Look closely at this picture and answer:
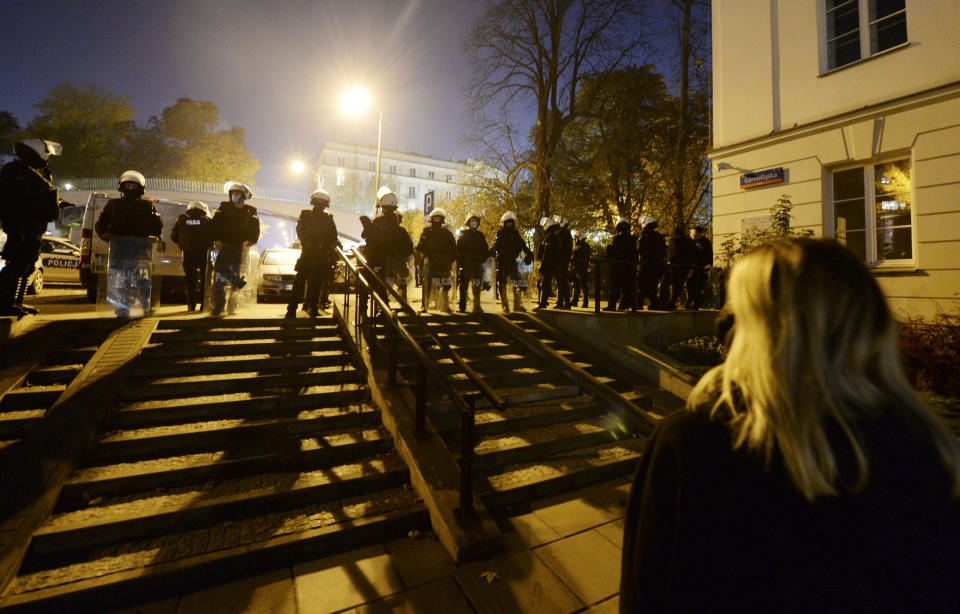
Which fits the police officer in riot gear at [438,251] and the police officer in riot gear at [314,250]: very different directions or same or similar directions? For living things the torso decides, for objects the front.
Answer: same or similar directions

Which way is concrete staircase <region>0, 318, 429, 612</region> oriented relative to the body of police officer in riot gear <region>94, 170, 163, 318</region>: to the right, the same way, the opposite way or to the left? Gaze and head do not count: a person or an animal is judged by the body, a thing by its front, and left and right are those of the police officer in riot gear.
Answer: the same way

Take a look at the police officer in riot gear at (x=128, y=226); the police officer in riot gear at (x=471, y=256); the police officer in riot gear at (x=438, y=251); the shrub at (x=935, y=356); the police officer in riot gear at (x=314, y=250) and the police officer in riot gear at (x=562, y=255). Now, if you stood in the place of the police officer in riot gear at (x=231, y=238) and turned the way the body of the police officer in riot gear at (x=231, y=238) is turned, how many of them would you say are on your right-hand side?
1

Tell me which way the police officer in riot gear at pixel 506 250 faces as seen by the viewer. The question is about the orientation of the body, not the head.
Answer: toward the camera

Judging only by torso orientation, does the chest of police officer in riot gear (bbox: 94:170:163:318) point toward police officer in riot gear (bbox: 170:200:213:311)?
no

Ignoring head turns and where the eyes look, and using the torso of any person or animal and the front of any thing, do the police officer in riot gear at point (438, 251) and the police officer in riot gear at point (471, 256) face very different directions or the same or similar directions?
same or similar directions

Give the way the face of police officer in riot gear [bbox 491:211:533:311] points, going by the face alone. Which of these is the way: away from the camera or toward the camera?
toward the camera

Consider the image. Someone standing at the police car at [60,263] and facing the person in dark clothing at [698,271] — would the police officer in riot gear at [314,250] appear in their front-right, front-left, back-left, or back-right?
front-right

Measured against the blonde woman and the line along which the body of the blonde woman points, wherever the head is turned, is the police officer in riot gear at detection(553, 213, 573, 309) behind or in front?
in front

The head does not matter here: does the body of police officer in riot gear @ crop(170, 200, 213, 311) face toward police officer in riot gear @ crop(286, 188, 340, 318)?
no

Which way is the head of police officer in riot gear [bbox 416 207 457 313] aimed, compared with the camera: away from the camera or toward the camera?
toward the camera

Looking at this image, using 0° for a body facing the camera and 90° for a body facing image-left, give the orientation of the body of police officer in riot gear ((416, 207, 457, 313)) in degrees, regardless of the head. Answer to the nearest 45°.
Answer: approximately 0°

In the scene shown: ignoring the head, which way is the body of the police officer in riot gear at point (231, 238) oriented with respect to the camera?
toward the camera

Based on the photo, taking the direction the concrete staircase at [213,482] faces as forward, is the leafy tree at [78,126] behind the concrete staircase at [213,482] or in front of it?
behind

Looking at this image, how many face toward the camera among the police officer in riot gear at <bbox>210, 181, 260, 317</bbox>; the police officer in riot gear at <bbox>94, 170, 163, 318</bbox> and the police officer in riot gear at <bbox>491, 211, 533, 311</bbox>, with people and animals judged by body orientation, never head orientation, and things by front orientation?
3

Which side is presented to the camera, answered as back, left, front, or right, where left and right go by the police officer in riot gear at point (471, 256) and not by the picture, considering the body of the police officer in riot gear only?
front

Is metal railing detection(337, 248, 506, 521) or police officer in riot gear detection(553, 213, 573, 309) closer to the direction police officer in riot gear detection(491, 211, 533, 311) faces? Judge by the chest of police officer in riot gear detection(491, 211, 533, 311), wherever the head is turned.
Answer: the metal railing
